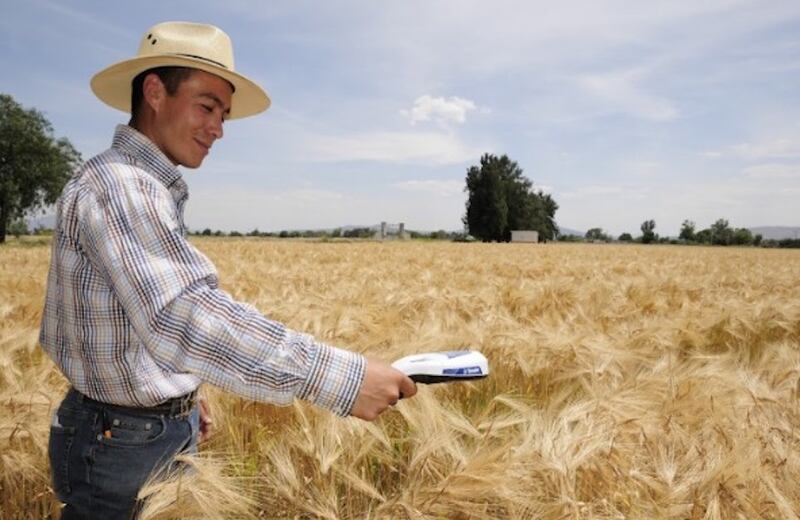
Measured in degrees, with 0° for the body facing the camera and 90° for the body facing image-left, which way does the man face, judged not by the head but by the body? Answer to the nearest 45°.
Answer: approximately 270°

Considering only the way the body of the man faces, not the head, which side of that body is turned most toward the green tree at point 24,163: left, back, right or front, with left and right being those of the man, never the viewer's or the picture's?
left

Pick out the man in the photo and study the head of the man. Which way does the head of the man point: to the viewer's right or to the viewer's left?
to the viewer's right
